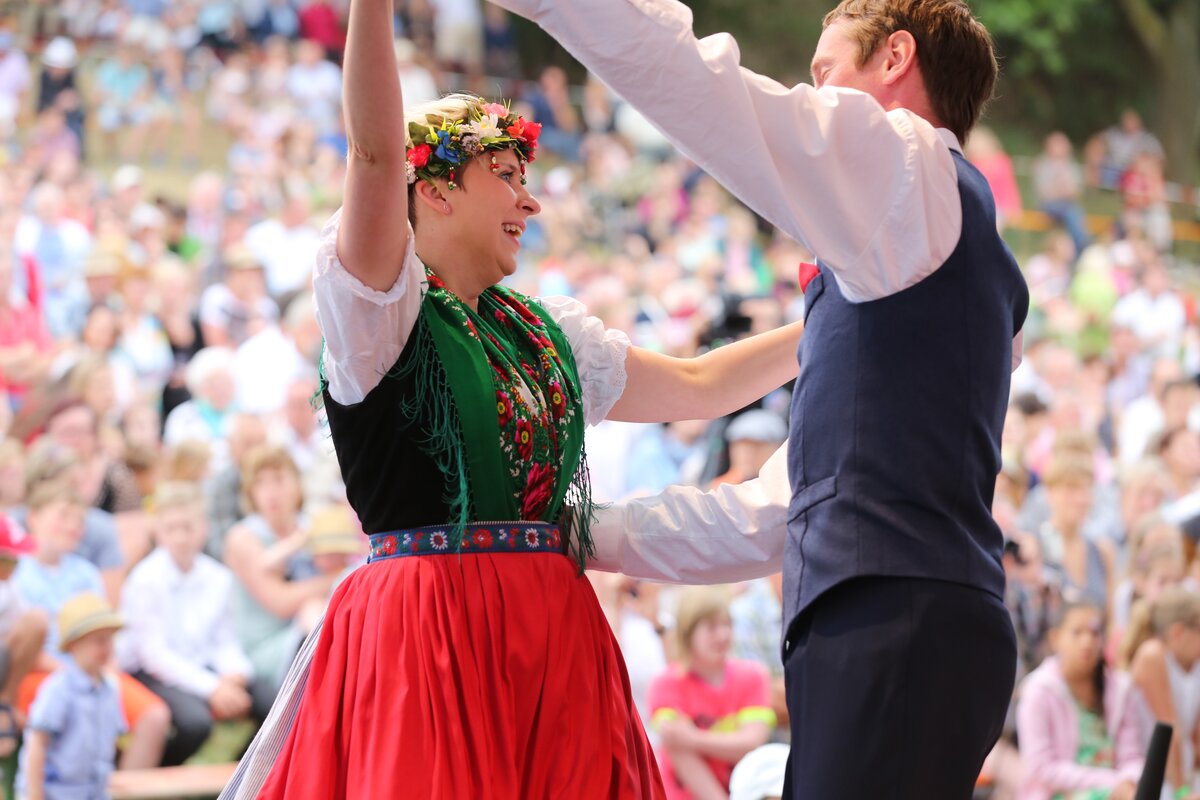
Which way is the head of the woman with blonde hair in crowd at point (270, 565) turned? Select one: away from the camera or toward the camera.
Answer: toward the camera

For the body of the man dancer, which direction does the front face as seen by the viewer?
to the viewer's left

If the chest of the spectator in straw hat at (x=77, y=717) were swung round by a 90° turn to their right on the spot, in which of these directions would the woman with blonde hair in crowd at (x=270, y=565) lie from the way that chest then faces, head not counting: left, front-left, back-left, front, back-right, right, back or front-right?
back

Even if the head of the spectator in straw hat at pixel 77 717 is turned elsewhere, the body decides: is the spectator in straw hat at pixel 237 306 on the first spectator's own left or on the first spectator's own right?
on the first spectator's own left

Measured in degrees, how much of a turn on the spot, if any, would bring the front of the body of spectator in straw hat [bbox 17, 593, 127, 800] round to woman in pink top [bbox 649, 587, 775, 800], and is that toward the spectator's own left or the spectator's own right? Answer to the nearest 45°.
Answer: approximately 45° to the spectator's own left

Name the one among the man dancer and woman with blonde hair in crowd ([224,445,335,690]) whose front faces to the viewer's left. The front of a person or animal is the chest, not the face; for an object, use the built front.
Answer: the man dancer

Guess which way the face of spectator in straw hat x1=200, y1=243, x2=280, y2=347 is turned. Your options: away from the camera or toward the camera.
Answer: toward the camera

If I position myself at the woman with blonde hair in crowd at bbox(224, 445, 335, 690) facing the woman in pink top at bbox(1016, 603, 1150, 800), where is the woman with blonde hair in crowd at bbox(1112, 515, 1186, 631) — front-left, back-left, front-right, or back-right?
front-left

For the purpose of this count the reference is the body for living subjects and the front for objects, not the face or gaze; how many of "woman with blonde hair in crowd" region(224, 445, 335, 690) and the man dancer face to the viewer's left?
1

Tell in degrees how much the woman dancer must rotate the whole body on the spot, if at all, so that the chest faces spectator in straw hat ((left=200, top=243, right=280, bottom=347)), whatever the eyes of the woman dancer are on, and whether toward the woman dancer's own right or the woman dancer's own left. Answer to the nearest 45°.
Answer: approximately 135° to the woman dancer's own left

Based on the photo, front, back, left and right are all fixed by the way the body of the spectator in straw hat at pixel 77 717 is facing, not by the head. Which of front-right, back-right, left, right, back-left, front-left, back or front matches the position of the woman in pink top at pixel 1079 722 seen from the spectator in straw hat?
front-left

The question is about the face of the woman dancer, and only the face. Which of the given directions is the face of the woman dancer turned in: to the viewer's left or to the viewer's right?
to the viewer's right

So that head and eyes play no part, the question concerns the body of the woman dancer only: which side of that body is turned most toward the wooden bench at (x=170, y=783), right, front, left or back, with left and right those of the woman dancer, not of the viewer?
back
